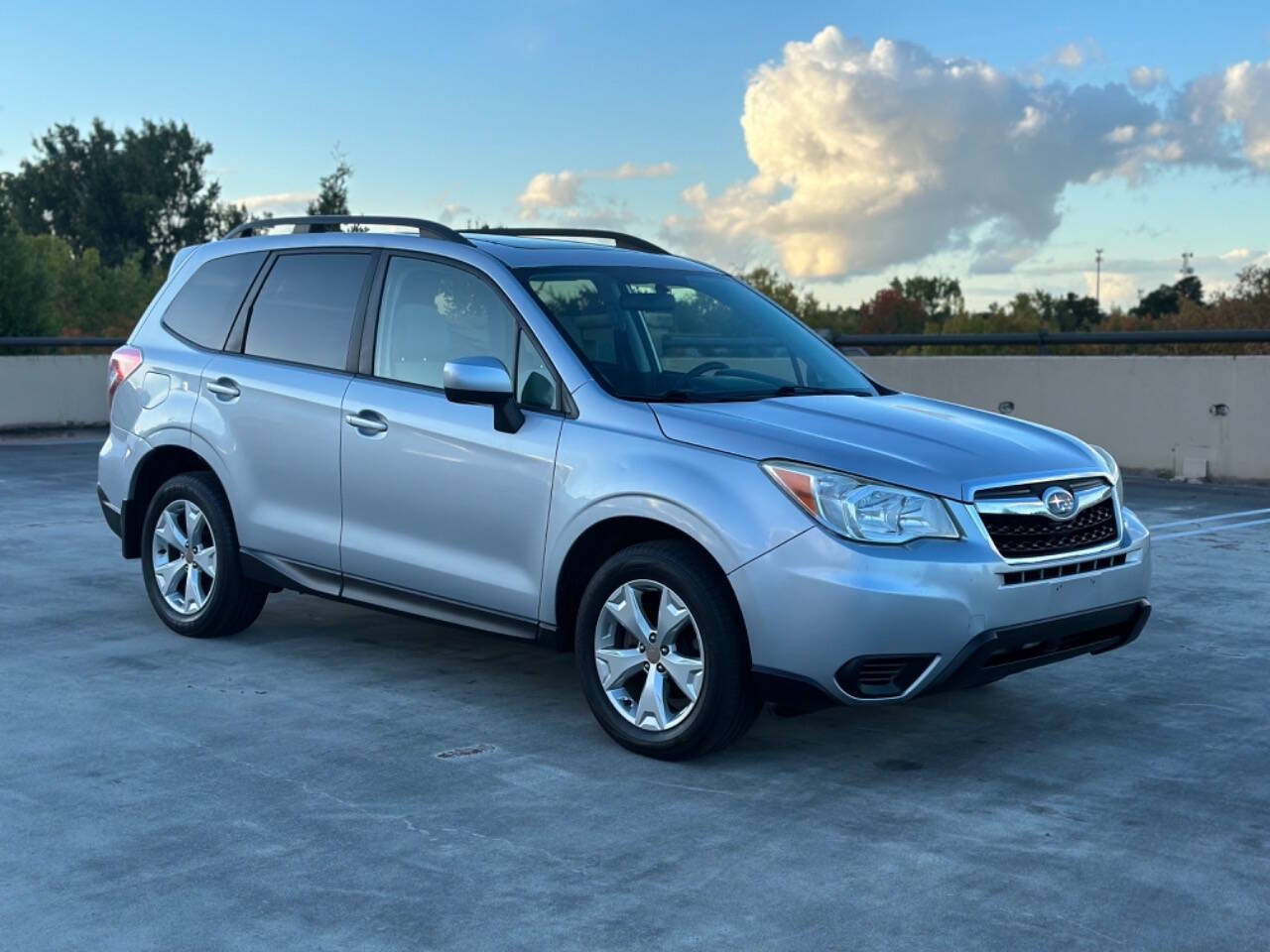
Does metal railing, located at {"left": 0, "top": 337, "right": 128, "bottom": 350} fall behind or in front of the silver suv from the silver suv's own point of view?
behind

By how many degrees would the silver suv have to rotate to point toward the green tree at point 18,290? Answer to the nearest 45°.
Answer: approximately 180°

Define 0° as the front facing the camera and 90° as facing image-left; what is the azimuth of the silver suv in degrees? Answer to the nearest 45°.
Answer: approximately 315°
